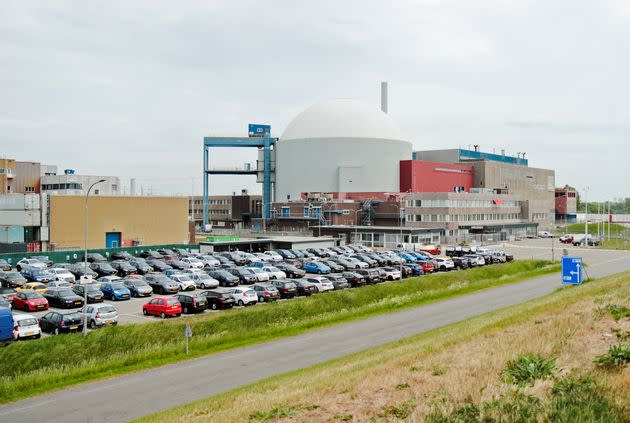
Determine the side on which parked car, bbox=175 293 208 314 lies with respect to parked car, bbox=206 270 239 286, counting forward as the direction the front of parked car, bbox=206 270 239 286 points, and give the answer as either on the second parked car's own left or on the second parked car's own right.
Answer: on the second parked car's own right

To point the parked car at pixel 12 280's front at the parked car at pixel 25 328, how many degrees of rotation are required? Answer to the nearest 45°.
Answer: approximately 45° to its right

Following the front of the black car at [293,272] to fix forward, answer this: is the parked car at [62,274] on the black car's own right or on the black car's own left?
on the black car's own right

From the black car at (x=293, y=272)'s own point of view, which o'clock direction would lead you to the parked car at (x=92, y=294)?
The parked car is roughly at 3 o'clock from the black car.

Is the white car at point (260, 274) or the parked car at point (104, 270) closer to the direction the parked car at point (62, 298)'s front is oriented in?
the white car

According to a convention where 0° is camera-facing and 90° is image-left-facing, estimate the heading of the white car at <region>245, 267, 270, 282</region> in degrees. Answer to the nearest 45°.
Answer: approximately 315°
